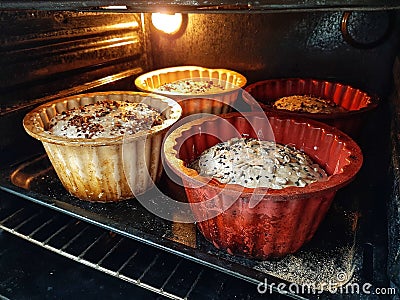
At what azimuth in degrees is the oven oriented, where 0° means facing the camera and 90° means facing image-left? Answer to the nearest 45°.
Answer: approximately 45°
